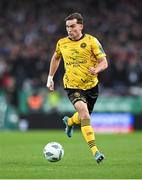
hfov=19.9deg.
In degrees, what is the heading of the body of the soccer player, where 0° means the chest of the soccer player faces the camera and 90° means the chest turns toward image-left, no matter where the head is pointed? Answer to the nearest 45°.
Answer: approximately 0°
